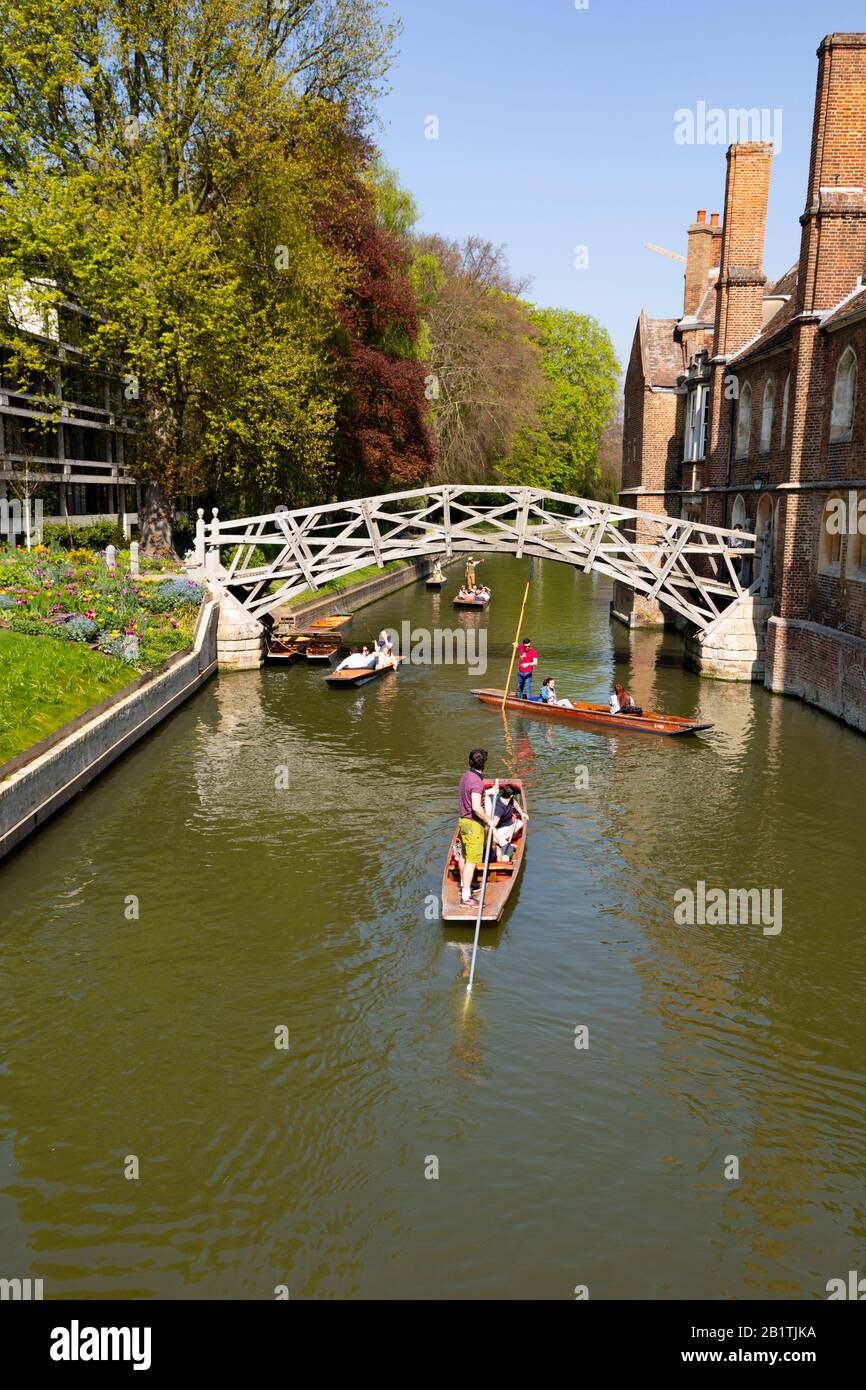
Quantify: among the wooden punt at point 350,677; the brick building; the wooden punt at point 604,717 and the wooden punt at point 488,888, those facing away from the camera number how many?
1

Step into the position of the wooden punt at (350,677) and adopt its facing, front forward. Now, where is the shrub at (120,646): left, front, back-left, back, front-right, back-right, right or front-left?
front

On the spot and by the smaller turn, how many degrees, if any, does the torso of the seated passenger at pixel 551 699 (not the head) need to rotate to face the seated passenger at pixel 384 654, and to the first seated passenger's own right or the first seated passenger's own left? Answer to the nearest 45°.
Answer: approximately 180°

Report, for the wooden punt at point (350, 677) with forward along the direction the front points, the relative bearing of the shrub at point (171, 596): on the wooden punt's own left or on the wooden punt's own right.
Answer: on the wooden punt's own right

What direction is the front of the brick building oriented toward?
to the viewer's left

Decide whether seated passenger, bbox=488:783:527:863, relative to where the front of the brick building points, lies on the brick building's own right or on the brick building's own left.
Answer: on the brick building's own left

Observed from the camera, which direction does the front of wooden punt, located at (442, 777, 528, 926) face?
facing away from the viewer

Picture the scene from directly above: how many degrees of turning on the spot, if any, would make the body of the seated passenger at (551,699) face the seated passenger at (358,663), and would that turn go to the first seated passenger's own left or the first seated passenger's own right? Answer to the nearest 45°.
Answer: approximately 180°

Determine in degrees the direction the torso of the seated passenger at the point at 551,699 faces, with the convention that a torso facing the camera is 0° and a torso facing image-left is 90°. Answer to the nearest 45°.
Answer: approximately 315°

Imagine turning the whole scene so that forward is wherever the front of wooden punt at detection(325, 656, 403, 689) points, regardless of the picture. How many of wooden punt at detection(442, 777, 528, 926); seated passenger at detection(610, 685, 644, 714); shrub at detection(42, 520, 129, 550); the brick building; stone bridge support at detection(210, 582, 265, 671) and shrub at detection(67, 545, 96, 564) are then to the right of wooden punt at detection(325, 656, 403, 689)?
3

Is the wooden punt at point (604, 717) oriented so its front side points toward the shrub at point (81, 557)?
no

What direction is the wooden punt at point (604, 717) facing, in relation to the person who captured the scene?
facing the viewer and to the right of the viewer

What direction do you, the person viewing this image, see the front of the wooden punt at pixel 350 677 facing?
facing the viewer and to the left of the viewer

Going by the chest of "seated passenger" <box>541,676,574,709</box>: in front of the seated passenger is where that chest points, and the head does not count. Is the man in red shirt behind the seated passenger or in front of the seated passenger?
behind

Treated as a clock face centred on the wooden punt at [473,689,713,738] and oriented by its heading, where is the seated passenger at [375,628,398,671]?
The seated passenger is roughly at 6 o'clock from the wooden punt.

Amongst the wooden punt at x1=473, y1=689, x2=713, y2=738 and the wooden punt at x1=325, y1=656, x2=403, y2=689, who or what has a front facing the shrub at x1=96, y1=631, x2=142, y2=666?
the wooden punt at x1=325, y1=656, x2=403, y2=689

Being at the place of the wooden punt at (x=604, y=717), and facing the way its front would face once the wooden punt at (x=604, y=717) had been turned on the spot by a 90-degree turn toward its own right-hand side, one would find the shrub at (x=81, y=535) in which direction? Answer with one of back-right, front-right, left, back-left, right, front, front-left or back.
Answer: right

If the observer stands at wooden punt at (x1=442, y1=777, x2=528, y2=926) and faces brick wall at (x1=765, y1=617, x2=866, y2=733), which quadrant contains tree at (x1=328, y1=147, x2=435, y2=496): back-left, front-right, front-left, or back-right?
front-left

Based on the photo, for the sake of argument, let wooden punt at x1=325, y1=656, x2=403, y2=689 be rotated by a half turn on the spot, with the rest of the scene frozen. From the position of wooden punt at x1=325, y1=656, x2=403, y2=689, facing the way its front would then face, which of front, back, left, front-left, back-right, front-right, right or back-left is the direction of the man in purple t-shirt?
back-right
